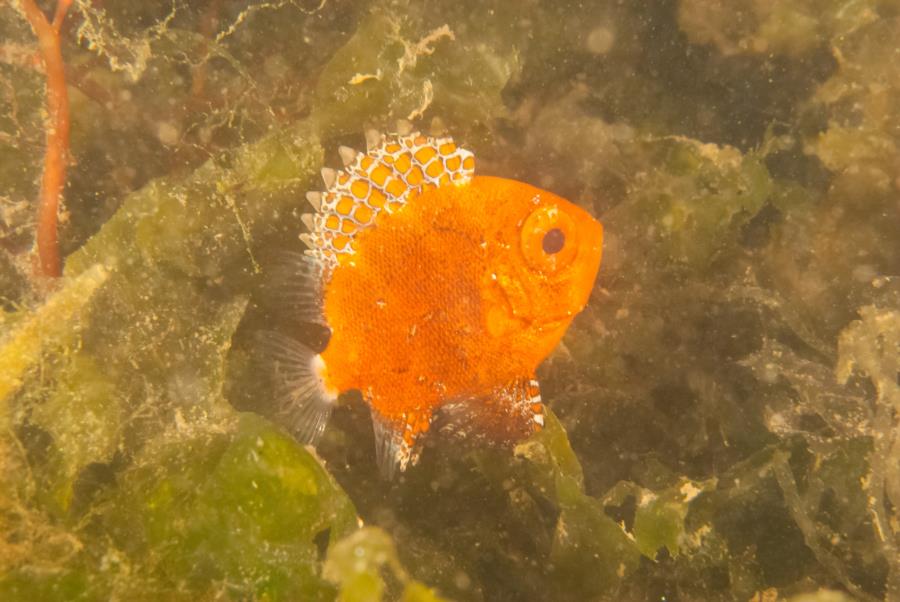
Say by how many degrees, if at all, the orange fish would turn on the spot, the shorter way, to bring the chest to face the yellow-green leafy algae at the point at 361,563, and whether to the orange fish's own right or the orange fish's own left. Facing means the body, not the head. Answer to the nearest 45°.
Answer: approximately 90° to the orange fish's own right

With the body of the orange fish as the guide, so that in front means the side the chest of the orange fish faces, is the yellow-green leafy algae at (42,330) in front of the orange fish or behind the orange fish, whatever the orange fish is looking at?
behind

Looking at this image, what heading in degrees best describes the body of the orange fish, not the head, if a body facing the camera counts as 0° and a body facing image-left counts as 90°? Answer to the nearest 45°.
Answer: approximately 270°

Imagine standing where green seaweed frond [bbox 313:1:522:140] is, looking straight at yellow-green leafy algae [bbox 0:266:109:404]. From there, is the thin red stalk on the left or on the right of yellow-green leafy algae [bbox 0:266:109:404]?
right

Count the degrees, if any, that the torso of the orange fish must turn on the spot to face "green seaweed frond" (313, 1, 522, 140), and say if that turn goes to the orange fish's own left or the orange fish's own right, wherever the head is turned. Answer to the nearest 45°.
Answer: approximately 90° to the orange fish's own left

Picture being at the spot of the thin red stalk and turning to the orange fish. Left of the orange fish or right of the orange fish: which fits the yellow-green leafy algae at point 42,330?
right

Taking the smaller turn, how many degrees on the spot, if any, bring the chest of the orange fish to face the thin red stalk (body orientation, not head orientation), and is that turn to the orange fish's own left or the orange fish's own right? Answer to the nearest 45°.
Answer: approximately 180°
